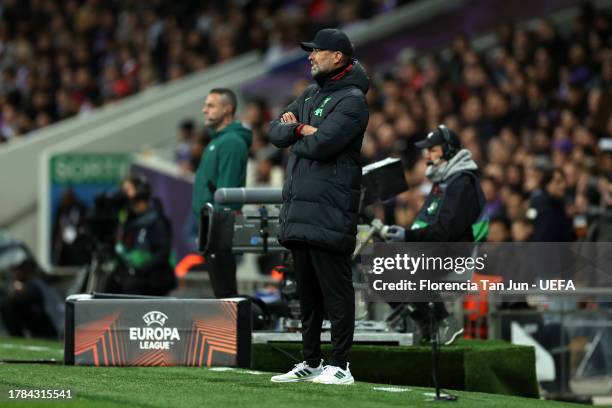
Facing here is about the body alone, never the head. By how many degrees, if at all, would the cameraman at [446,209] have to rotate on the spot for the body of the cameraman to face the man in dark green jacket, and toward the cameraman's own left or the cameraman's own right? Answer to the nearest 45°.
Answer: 0° — they already face them

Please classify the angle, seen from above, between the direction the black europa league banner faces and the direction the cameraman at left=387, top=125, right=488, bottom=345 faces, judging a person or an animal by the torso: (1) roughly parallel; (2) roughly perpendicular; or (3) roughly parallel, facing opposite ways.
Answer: roughly perpendicular

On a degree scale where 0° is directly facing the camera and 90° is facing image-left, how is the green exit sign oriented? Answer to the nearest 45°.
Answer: approximately 0°

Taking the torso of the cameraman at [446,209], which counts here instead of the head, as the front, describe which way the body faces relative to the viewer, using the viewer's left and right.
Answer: facing to the left of the viewer

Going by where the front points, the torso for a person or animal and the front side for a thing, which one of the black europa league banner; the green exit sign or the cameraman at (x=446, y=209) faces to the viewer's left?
the cameraman

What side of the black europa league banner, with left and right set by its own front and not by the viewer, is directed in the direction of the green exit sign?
back

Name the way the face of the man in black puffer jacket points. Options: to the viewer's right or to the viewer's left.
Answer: to the viewer's left

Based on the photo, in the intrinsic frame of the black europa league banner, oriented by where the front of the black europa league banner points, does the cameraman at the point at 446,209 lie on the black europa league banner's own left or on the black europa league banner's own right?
on the black europa league banner's own left
